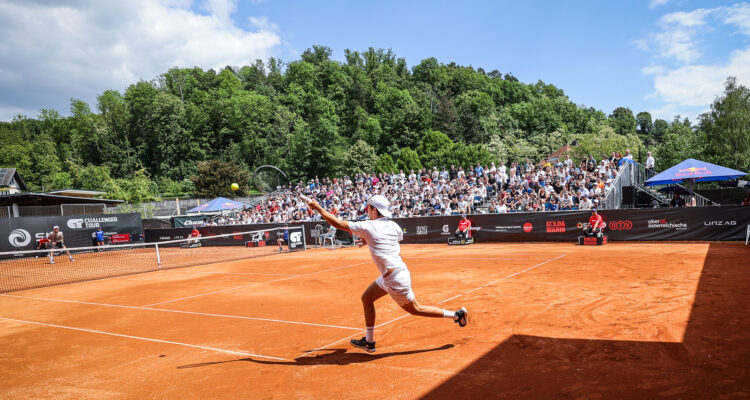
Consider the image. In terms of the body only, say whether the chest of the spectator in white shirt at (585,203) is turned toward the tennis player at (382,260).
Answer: yes

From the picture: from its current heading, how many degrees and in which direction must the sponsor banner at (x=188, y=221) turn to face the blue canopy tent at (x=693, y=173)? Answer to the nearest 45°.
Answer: approximately 45° to its left

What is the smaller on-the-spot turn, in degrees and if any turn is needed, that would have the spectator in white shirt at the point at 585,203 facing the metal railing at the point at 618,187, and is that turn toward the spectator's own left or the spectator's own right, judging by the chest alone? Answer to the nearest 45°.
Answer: approximately 135° to the spectator's own left

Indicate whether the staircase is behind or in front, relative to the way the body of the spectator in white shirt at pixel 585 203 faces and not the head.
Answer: behind

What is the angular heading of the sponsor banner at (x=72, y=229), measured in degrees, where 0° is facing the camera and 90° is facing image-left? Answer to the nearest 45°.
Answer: approximately 0°

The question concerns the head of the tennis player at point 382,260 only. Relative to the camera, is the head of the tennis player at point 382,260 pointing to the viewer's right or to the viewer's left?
to the viewer's left
